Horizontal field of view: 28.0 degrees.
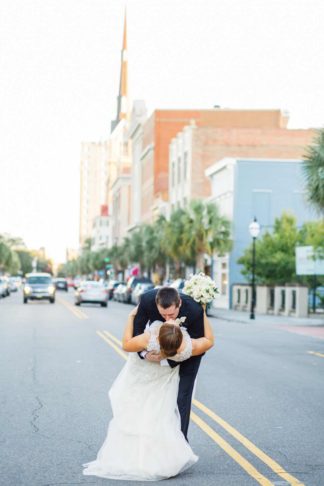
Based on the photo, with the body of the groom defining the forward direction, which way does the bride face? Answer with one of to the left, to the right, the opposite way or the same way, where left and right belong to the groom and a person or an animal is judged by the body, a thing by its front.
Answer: the opposite way

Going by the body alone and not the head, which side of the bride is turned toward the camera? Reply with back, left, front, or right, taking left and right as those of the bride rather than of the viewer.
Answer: back

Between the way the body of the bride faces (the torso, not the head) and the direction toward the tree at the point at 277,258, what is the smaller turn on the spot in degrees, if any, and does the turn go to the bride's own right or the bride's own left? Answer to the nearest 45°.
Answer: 0° — they already face it

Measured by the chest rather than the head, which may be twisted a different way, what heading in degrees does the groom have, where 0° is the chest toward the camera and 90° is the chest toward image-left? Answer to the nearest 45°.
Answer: approximately 0°

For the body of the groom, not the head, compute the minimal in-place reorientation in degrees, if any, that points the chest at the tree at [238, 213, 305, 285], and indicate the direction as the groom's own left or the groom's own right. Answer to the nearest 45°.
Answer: approximately 180°

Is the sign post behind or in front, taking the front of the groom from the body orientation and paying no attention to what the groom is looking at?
behind

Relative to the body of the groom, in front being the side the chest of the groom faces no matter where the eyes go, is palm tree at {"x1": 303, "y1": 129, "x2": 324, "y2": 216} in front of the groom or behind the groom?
behind
